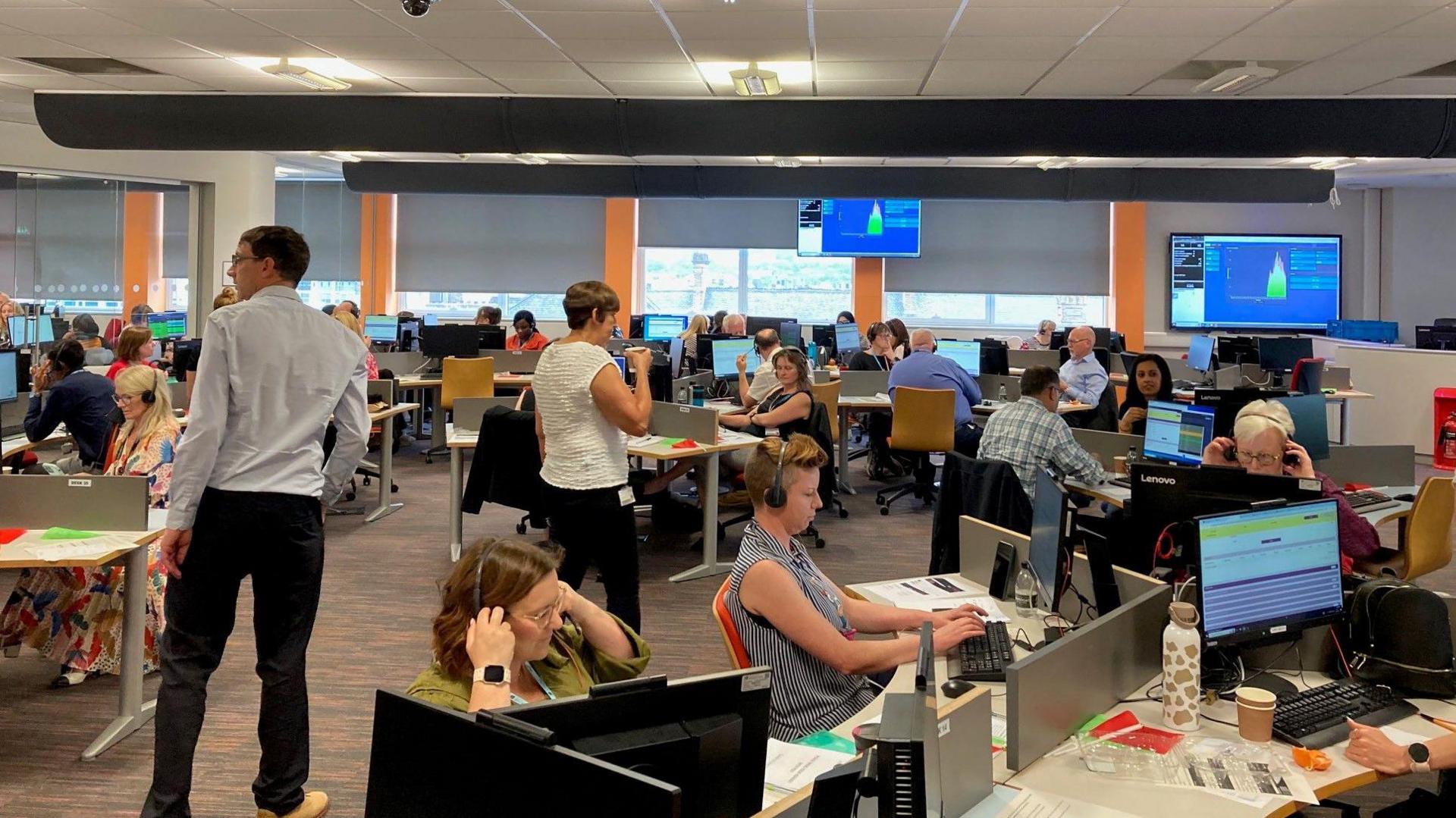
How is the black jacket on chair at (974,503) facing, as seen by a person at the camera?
facing away from the viewer and to the right of the viewer

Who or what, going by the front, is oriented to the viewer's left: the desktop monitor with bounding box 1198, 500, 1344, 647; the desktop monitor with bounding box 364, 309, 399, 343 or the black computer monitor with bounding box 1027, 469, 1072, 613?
the black computer monitor

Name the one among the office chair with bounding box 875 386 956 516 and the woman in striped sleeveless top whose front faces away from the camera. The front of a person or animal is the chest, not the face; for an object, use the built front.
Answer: the office chair

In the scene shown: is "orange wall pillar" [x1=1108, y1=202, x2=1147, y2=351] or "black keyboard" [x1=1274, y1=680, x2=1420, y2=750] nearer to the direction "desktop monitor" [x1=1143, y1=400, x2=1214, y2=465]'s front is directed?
the black keyboard

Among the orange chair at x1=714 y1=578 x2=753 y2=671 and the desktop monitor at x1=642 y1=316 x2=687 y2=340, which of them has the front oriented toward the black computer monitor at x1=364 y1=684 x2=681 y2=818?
the desktop monitor

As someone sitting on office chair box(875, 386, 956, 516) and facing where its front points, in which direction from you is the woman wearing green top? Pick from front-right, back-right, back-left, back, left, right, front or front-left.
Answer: back

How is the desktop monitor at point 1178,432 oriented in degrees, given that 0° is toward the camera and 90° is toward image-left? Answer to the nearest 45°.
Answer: approximately 0°

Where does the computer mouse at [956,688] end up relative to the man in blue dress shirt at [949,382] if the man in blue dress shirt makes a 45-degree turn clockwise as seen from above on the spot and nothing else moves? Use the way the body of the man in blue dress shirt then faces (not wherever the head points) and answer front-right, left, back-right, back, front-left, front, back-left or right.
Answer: back-right

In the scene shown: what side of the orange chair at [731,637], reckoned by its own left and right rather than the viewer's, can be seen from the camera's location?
right

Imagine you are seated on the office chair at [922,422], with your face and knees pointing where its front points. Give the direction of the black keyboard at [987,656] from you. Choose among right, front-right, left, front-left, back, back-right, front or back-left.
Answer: back

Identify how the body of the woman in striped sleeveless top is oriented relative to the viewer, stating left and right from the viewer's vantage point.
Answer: facing to the right of the viewer

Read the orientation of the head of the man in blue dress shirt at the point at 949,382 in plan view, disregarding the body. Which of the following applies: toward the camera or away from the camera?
away from the camera
